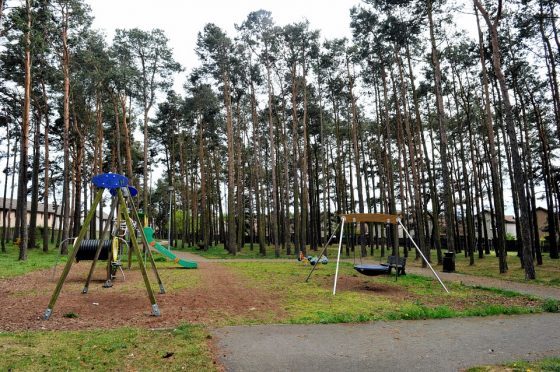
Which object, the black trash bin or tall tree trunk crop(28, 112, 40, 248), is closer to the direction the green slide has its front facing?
the black trash bin

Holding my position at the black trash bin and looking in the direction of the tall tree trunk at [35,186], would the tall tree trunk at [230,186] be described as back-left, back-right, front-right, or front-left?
front-right

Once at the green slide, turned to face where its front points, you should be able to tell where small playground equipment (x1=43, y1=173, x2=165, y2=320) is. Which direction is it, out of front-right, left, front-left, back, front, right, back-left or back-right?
right

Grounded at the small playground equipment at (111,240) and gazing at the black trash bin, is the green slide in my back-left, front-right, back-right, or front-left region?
front-left

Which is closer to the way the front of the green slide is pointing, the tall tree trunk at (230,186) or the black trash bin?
the black trash bin

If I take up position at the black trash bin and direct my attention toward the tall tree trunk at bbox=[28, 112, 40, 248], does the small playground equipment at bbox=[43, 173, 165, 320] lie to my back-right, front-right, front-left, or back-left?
front-left

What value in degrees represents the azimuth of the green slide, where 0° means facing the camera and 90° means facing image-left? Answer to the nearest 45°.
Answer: approximately 270°

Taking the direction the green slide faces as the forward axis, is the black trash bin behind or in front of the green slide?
in front

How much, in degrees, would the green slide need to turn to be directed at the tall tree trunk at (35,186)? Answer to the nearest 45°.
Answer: approximately 135° to its left

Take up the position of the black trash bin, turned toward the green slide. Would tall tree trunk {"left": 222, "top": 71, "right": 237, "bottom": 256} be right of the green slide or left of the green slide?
right
